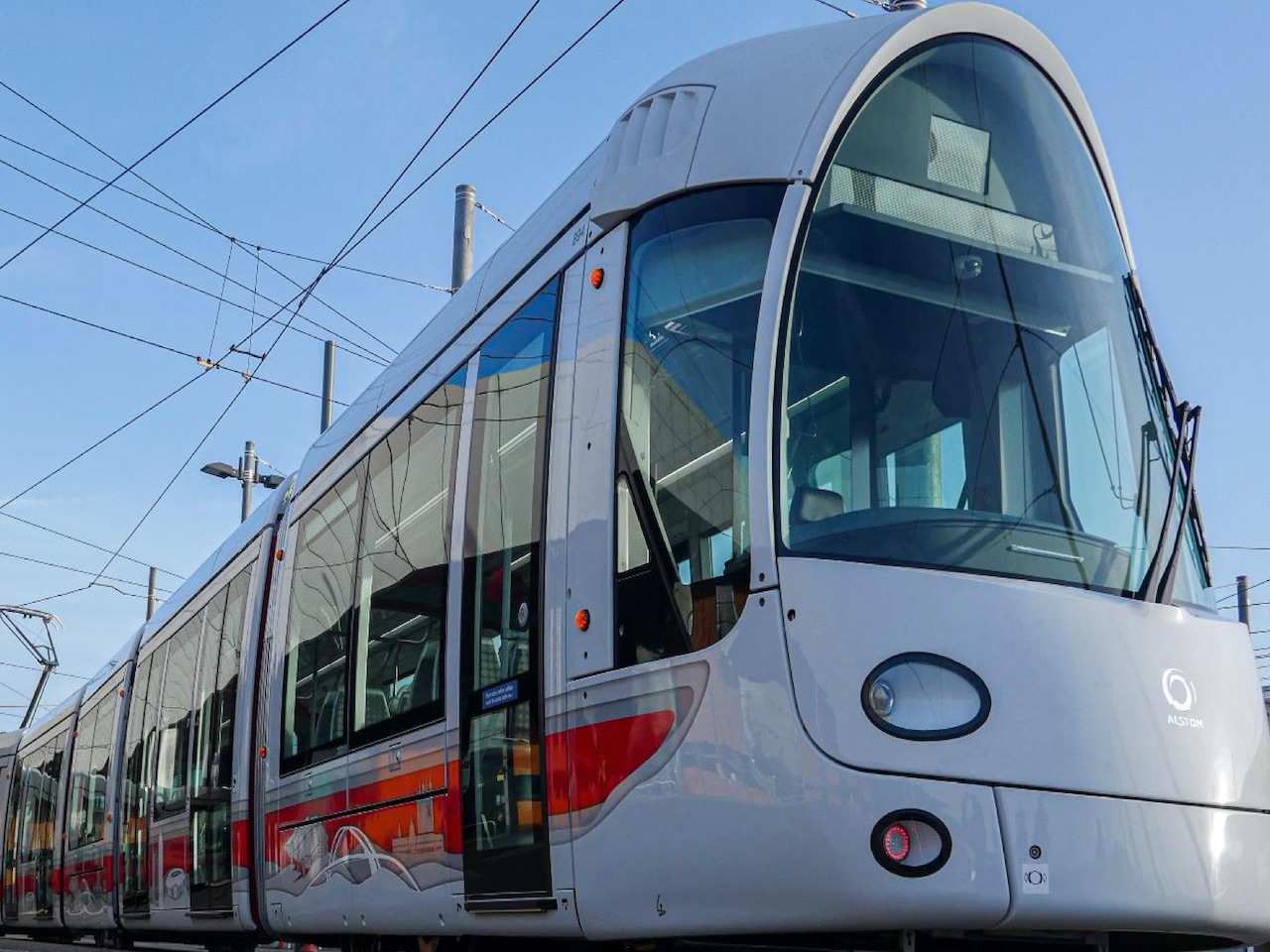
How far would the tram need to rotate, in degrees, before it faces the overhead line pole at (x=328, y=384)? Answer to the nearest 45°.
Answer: approximately 135° to its left

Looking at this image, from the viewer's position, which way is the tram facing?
facing the viewer and to the right of the viewer

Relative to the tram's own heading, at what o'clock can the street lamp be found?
The street lamp is roughly at 7 o'clock from the tram.

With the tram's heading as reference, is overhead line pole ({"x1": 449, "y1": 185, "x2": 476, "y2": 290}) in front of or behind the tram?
behind
